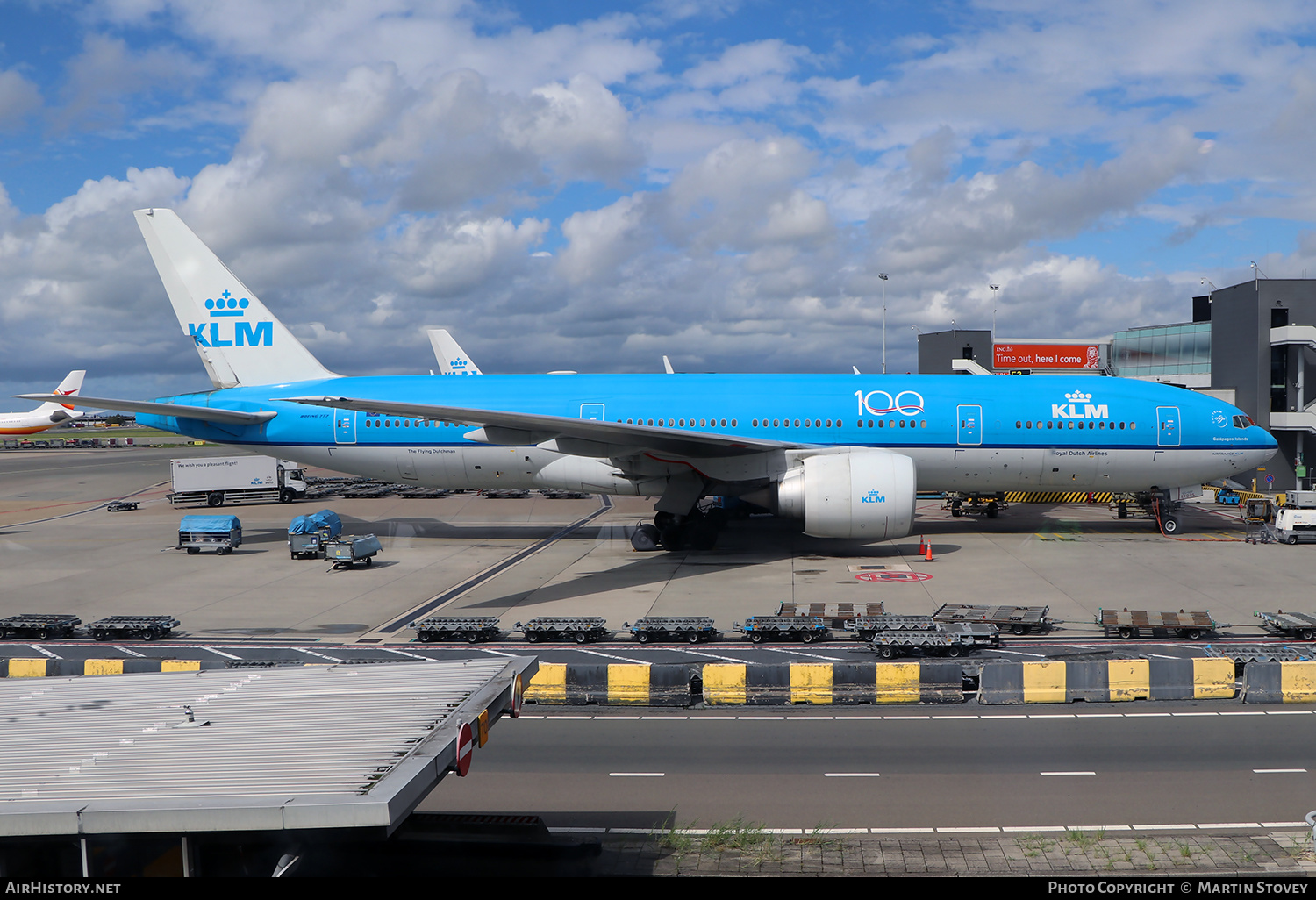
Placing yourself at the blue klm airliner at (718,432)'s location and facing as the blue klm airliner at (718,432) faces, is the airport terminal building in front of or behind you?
in front

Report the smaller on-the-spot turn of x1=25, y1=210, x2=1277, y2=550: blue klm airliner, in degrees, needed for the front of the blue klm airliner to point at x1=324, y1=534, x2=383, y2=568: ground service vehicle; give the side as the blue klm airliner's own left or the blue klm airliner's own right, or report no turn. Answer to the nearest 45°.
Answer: approximately 180°

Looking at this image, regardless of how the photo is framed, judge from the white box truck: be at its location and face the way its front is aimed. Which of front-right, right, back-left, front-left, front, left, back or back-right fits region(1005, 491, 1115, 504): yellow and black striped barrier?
front-right

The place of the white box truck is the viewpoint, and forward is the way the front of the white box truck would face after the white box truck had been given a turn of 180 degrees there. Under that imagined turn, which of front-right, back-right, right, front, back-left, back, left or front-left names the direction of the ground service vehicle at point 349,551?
left

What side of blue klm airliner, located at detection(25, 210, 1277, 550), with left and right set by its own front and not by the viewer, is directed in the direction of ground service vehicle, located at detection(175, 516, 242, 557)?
back

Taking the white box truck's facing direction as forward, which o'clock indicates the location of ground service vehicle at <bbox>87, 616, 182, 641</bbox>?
The ground service vehicle is roughly at 3 o'clock from the white box truck.

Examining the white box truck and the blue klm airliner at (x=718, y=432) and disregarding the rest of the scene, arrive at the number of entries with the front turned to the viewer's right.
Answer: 2

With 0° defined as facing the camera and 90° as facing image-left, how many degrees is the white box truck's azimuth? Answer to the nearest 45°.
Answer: approximately 270°

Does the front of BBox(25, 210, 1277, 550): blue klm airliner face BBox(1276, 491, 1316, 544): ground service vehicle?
yes

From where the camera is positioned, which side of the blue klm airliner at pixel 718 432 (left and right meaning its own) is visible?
right
